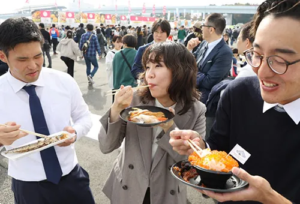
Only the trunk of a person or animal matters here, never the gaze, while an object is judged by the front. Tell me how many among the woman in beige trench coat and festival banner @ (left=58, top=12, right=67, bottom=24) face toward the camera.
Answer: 2

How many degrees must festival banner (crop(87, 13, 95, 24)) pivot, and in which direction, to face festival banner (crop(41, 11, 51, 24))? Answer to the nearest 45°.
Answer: approximately 45° to its right

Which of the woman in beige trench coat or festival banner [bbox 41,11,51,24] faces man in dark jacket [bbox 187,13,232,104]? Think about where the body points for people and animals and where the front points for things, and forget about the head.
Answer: the festival banner

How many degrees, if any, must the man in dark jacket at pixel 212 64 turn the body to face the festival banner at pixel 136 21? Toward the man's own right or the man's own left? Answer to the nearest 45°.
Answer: approximately 135° to the man's own right

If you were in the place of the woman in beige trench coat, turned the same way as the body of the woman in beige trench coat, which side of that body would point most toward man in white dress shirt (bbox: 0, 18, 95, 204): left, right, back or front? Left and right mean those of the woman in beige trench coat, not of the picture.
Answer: right
